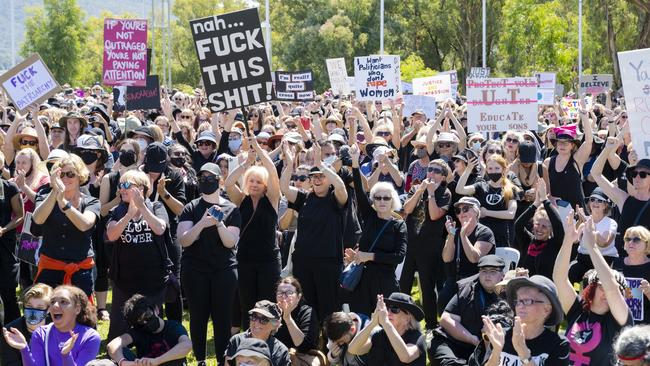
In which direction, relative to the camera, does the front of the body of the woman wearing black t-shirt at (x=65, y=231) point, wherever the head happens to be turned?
toward the camera

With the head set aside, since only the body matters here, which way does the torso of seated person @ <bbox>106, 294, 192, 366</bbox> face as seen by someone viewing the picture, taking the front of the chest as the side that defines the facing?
toward the camera

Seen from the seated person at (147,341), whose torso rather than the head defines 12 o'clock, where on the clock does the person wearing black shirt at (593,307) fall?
The person wearing black shirt is roughly at 10 o'clock from the seated person.

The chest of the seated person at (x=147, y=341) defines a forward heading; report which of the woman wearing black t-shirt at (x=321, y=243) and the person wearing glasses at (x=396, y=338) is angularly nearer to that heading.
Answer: the person wearing glasses

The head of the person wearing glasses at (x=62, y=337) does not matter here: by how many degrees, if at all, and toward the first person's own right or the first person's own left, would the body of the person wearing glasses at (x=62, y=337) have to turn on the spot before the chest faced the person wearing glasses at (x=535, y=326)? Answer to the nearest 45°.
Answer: approximately 90° to the first person's own left

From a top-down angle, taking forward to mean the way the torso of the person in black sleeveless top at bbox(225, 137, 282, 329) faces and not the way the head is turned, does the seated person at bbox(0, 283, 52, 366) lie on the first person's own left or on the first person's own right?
on the first person's own right

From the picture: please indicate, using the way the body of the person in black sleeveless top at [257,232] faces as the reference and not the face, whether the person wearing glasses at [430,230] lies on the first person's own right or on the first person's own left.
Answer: on the first person's own left

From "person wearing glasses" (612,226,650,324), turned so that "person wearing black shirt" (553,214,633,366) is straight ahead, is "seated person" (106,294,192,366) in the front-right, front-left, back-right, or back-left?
front-right

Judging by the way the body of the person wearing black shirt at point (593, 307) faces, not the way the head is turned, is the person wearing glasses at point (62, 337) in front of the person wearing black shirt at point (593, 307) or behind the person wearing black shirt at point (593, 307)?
in front

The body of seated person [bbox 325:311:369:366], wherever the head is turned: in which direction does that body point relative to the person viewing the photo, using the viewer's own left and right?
facing the viewer and to the left of the viewer

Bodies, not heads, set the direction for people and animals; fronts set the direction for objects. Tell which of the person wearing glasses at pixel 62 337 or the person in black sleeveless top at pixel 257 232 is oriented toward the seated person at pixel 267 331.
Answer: the person in black sleeveless top

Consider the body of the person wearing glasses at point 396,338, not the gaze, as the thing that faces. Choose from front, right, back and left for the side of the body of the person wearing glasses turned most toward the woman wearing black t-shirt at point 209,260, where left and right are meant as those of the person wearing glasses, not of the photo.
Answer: right
